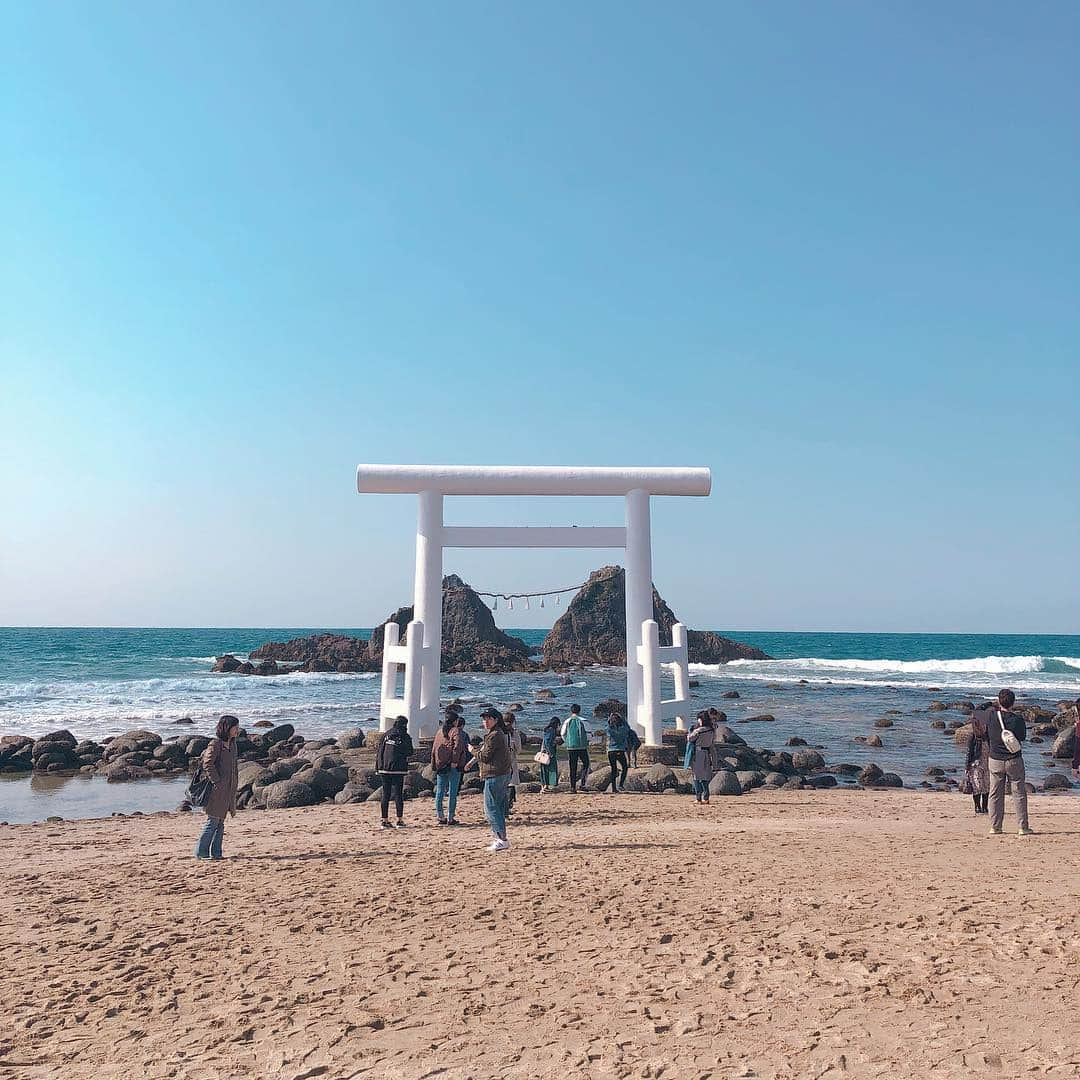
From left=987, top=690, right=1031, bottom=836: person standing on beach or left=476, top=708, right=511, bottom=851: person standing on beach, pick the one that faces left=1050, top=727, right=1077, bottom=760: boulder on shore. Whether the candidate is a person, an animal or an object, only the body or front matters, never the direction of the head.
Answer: left=987, top=690, right=1031, bottom=836: person standing on beach

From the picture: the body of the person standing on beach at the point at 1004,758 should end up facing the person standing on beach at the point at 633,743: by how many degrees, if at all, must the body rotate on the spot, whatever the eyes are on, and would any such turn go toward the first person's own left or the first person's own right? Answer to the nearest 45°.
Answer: approximately 45° to the first person's own left

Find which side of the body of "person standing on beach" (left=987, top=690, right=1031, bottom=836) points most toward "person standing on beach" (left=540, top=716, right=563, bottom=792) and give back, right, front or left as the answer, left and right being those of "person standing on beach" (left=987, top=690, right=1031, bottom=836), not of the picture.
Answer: left

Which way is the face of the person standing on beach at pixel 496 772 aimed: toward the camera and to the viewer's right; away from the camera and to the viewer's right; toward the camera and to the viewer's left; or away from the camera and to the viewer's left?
toward the camera and to the viewer's left

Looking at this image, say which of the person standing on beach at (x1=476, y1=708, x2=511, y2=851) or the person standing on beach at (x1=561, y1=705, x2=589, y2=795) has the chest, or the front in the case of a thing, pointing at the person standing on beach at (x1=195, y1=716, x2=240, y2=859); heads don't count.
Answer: the person standing on beach at (x1=476, y1=708, x2=511, y2=851)

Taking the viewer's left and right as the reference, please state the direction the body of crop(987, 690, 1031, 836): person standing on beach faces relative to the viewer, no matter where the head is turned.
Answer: facing away from the viewer

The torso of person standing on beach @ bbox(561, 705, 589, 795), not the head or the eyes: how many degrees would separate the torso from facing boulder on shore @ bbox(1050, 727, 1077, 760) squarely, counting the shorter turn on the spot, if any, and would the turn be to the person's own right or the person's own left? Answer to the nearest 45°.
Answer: approximately 45° to the person's own right

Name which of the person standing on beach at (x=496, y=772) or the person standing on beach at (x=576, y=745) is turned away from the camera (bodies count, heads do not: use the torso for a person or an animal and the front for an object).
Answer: the person standing on beach at (x=576, y=745)

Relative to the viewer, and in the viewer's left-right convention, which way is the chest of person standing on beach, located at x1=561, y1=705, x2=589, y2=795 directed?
facing away from the viewer
